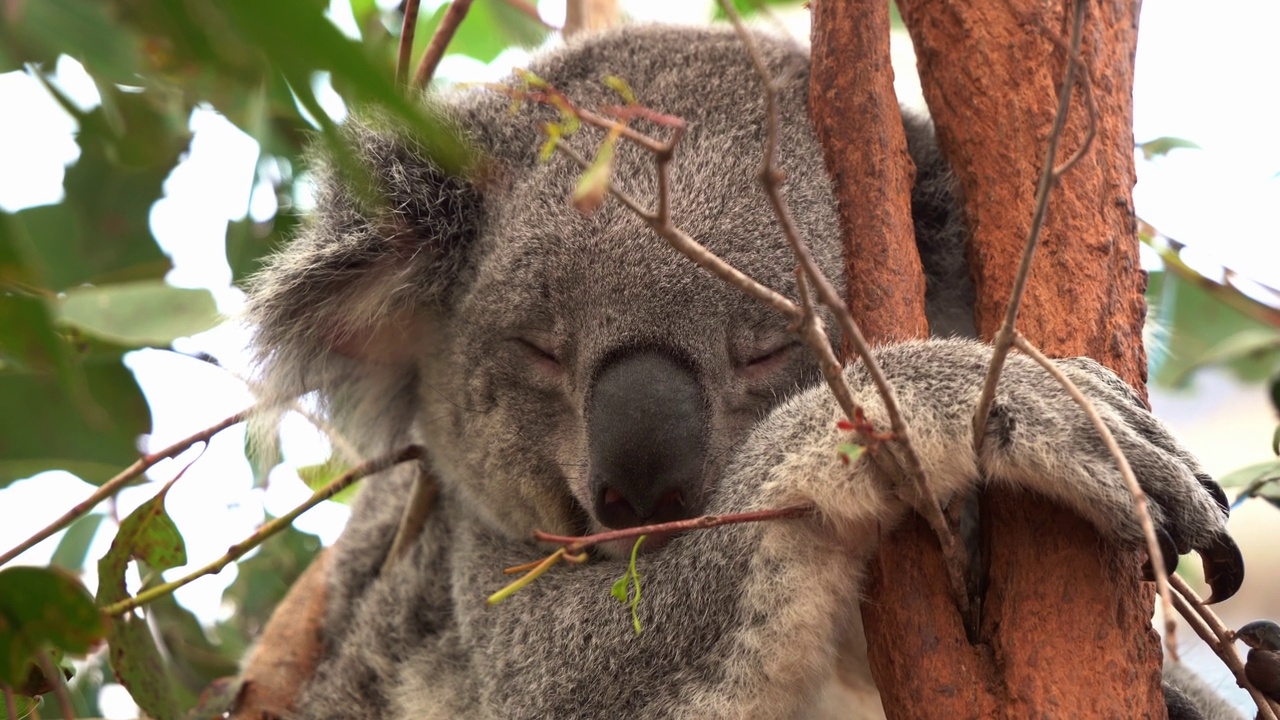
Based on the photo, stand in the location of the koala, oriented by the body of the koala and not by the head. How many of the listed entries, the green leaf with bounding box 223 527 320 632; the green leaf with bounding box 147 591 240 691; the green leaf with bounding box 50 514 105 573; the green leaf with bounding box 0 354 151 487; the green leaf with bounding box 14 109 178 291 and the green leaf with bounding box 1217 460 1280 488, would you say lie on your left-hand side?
1

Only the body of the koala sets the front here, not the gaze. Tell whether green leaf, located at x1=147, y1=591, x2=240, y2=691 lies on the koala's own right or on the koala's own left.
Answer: on the koala's own right

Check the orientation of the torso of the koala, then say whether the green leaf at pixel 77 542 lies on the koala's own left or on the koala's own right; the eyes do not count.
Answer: on the koala's own right

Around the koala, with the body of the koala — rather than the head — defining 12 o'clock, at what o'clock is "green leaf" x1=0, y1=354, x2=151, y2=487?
The green leaf is roughly at 3 o'clock from the koala.

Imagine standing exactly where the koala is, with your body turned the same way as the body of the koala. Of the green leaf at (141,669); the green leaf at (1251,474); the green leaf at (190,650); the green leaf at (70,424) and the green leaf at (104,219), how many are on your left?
1

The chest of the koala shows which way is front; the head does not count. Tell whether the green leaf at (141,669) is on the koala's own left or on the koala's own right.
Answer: on the koala's own right

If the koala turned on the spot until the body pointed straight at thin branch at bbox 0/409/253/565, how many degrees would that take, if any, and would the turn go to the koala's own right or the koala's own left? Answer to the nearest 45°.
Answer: approximately 90° to the koala's own right

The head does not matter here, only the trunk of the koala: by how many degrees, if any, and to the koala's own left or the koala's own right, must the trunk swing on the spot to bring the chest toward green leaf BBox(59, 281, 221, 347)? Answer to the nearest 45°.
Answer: approximately 90° to the koala's own right

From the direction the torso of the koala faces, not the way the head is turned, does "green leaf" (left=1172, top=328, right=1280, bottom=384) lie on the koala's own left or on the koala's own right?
on the koala's own left

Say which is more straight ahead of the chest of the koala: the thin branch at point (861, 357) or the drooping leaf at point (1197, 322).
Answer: the thin branch

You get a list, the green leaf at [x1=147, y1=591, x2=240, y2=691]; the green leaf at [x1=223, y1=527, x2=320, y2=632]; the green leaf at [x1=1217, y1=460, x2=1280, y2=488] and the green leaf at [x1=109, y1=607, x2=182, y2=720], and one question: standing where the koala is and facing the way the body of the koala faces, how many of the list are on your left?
1
